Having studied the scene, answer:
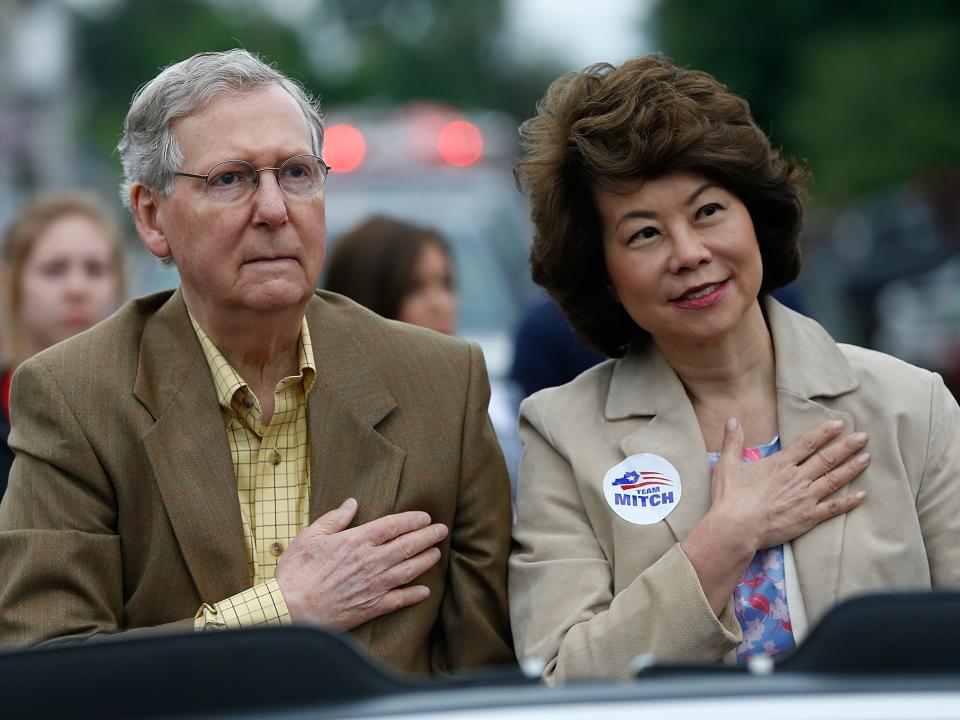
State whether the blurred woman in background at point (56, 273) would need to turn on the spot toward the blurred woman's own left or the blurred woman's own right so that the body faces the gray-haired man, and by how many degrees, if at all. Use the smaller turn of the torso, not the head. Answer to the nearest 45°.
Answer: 0° — they already face them

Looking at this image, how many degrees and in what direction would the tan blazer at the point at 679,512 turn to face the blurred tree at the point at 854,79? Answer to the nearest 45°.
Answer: approximately 180°

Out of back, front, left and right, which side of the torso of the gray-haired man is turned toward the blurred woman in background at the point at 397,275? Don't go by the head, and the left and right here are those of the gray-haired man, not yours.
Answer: back

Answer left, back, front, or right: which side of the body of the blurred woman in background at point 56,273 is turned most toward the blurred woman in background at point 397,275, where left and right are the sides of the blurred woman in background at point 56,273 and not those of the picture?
left

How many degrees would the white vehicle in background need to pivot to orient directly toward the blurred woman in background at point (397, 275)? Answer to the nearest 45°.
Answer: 0° — it already faces them

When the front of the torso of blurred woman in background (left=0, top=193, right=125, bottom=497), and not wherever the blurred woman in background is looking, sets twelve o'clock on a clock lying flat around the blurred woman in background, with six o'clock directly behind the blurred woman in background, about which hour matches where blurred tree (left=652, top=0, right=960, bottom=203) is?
The blurred tree is roughly at 7 o'clock from the blurred woman in background.

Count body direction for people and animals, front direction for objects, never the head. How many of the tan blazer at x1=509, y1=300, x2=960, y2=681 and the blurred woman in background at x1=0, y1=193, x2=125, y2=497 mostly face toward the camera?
2

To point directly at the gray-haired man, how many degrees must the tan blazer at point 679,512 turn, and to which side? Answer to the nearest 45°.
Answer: approximately 90° to its right

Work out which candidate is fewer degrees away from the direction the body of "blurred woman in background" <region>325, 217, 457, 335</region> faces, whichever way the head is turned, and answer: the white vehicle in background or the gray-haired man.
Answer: the gray-haired man

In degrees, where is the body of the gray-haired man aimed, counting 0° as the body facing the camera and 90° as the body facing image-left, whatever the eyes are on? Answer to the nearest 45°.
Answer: approximately 0°

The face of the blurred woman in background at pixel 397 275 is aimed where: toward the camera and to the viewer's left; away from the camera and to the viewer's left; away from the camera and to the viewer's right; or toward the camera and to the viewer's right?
toward the camera and to the viewer's right
